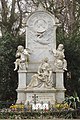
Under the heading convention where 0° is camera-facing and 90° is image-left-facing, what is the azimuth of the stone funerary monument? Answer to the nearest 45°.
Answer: approximately 0°
